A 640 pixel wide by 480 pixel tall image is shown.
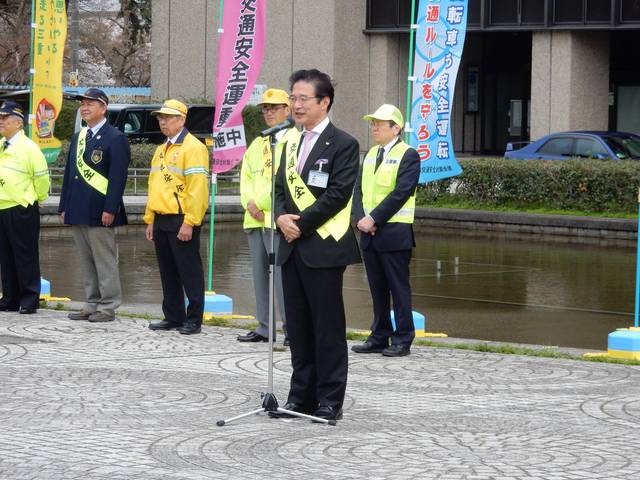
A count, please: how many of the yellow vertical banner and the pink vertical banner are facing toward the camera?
2

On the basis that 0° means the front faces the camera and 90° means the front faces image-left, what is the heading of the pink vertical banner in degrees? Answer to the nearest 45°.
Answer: approximately 0°

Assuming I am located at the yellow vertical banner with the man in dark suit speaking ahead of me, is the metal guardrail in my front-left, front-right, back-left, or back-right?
back-left

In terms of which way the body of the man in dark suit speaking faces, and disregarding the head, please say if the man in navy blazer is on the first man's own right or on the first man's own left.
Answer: on the first man's own right

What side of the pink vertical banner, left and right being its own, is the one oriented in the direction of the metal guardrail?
back

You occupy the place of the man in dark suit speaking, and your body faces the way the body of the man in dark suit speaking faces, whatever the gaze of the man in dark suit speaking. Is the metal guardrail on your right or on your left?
on your right

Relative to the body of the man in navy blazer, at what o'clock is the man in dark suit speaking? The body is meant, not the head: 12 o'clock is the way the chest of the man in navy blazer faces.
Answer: The man in dark suit speaking is roughly at 10 o'clock from the man in navy blazer.

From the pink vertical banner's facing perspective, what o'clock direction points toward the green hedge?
The green hedge is roughly at 7 o'clock from the pink vertical banner.
